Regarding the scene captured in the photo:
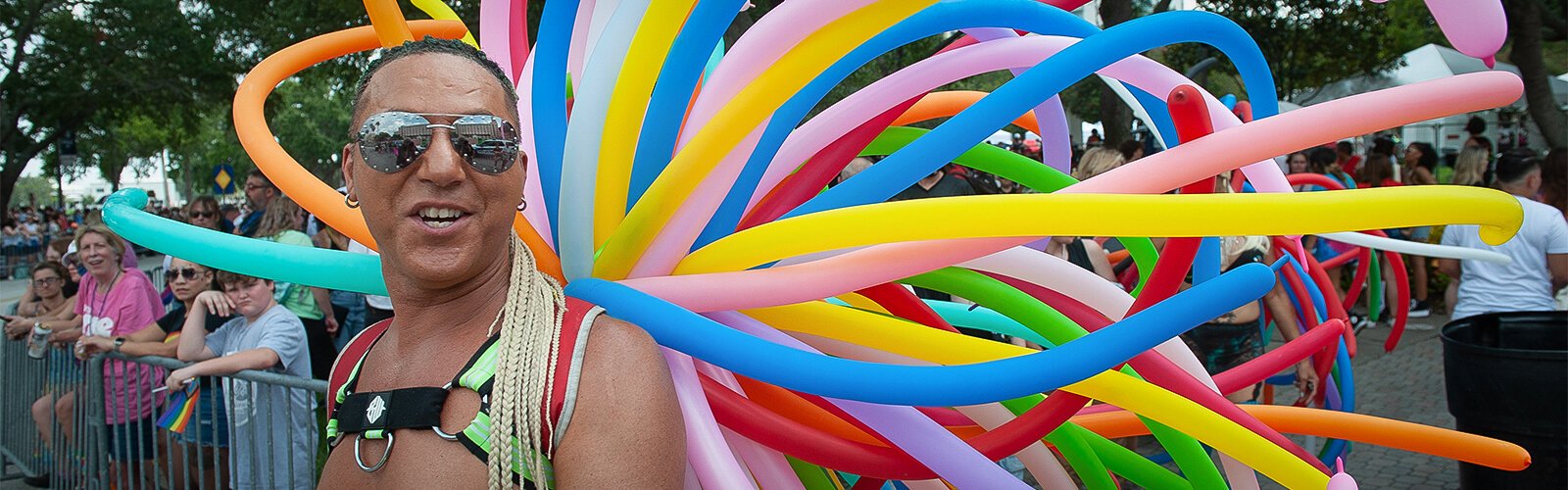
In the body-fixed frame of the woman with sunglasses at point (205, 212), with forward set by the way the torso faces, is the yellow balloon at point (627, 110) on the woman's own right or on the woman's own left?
on the woman's own left

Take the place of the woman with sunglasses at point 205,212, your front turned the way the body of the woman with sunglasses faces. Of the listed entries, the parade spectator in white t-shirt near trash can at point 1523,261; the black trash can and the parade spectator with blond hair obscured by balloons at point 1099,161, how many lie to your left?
3

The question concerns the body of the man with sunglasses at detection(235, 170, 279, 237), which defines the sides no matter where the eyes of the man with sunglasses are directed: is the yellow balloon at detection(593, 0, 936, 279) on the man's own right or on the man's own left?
on the man's own left

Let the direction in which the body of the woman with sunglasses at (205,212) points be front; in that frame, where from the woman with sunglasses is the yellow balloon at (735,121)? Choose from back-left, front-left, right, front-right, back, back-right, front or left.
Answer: front-left

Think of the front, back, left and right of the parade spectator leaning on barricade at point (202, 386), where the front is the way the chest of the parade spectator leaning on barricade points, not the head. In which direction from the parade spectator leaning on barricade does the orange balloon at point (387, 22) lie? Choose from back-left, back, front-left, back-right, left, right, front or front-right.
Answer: front-left
